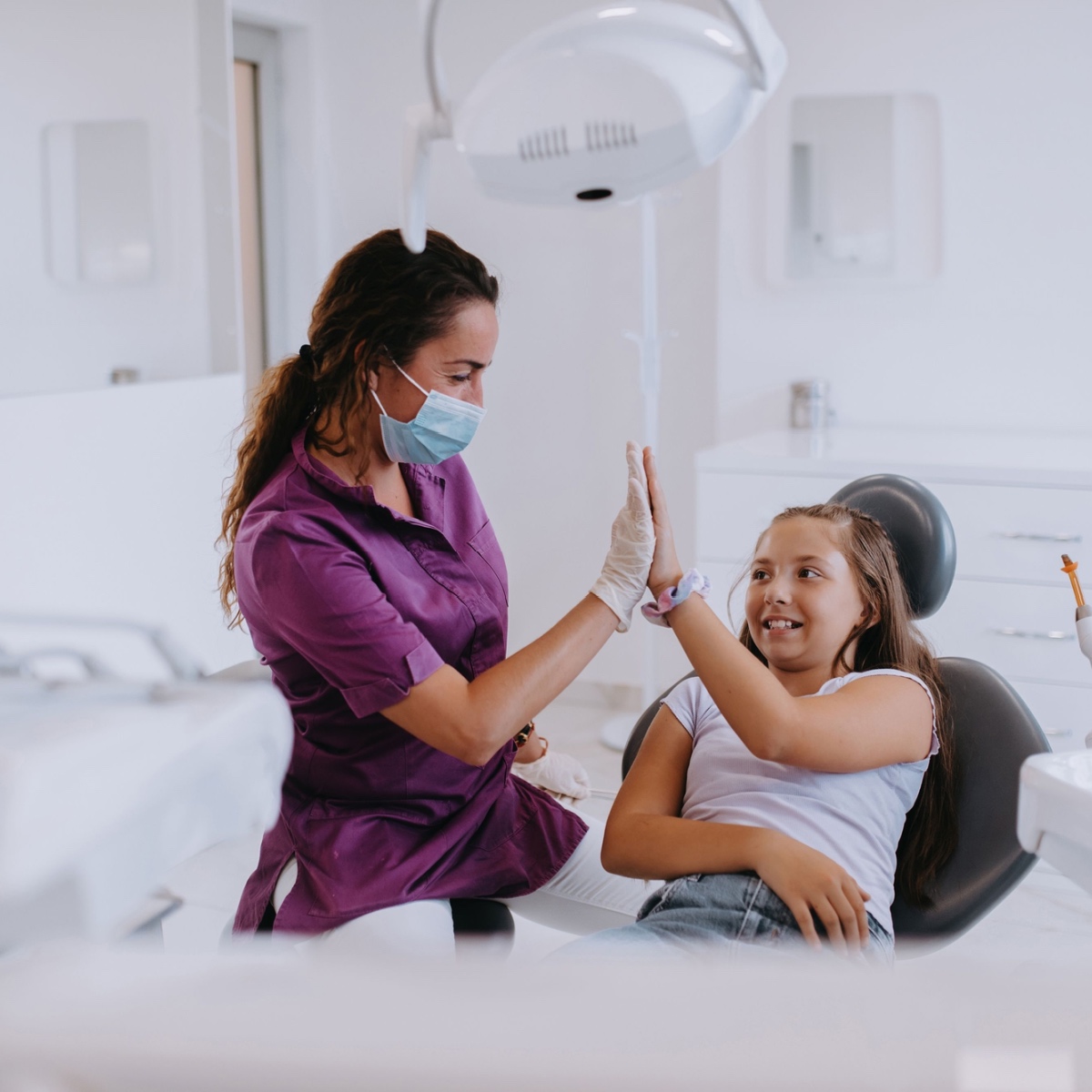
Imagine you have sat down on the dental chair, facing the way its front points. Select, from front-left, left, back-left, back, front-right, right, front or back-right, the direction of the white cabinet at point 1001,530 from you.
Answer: back-right

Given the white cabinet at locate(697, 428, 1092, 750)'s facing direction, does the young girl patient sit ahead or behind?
ahead

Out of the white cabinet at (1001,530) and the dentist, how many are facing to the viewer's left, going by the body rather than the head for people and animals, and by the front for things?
0

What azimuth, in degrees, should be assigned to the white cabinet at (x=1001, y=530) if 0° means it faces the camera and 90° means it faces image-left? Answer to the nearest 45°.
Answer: approximately 0°

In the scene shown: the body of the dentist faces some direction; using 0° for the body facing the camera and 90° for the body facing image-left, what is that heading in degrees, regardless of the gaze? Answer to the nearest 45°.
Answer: approximately 315°

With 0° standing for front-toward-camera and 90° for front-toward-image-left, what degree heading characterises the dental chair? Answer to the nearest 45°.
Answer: approximately 45°

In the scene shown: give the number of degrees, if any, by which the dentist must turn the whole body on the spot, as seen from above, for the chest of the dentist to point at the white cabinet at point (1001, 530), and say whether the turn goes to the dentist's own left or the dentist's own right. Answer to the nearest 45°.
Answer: approximately 90° to the dentist's own left

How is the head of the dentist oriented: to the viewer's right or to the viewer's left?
to the viewer's right

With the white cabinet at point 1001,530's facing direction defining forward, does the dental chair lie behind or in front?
in front

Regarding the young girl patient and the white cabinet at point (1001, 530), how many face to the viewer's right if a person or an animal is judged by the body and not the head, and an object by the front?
0
